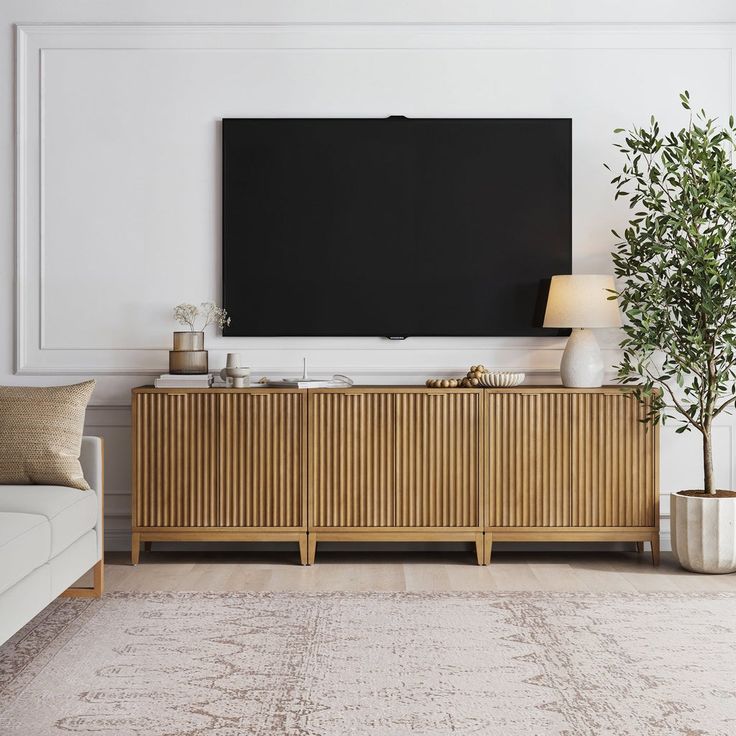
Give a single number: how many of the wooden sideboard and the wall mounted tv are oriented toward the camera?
2

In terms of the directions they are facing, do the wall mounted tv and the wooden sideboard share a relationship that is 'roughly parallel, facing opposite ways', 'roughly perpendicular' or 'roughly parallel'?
roughly parallel

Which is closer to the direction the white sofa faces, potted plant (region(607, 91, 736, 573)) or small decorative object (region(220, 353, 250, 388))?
the potted plant

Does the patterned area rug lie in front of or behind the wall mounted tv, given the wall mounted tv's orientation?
in front

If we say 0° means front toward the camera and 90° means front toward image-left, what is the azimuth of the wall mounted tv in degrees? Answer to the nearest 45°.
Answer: approximately 0°

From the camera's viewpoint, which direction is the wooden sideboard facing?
toward the camera

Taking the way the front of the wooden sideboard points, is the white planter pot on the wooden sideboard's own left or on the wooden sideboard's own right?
on the wooden sideboard's own left

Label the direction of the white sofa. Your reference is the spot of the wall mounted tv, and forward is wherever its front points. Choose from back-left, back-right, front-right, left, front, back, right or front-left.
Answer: front-right

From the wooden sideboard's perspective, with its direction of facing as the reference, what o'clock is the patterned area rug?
The patterned area rug is roughly at 12 o'clock from the wooden sideboard.

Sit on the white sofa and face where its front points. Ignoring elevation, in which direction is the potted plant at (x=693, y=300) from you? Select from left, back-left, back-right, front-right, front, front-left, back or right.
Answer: front-left
